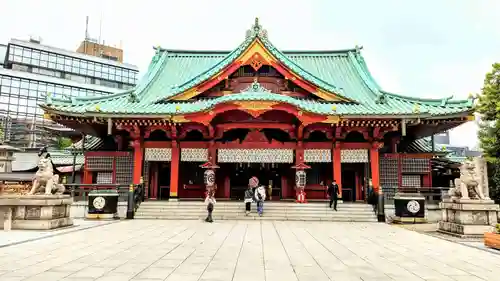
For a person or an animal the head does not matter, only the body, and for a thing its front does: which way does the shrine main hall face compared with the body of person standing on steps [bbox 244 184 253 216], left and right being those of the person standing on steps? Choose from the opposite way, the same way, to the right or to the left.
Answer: the opposite way

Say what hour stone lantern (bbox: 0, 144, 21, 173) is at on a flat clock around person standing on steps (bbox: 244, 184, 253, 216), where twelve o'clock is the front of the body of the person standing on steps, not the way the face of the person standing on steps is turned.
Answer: The stone lantern is roughly at 10 o'clock from the person standing on steps.

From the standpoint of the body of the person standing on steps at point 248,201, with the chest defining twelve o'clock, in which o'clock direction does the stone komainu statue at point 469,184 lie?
The stone komainu statue is roughly at 4 o'clock from the person standing on steps.

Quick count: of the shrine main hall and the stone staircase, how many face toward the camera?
2

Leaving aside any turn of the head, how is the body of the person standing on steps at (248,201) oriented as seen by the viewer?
away from the camera

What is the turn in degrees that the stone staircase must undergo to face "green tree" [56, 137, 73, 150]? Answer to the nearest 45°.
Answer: approximately 135° to its right

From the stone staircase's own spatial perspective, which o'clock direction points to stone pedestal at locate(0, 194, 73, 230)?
The stone pedestal is roughly at 2 o'clock from the stone staircase.

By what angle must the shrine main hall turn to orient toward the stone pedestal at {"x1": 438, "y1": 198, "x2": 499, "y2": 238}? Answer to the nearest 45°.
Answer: approximately 45° to its left

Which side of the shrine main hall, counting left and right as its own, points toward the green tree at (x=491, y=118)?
left

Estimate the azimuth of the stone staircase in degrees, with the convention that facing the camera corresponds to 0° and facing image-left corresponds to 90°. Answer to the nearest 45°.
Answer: approximately 0°
